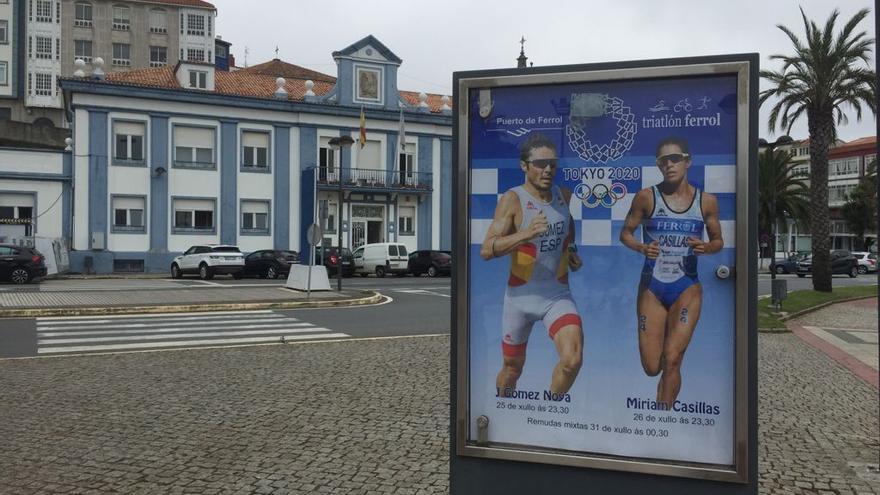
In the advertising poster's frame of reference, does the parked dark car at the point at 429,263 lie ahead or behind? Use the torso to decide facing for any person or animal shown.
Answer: behind

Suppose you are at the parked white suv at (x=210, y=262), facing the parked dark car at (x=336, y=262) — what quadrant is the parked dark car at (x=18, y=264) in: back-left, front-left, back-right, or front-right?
back-right

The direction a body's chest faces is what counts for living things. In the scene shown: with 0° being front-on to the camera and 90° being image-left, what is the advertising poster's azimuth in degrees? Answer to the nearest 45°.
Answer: approximately 0°

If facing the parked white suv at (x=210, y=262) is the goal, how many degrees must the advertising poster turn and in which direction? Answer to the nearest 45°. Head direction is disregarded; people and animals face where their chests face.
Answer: approximately 135° to its right

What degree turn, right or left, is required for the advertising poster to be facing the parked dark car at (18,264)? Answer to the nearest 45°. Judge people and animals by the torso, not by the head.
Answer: approximately 135° to its right

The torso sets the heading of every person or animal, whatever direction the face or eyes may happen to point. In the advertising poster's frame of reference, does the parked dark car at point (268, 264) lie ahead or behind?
behind

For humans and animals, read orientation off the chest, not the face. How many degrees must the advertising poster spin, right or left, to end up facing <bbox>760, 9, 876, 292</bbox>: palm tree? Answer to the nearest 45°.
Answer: approximately 180°
